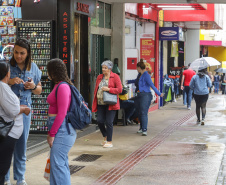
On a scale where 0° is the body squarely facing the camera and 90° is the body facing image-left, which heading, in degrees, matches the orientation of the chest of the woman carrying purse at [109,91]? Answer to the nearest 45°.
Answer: approximately 45°

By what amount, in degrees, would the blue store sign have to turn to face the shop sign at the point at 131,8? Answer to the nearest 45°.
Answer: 0° — it already faces it

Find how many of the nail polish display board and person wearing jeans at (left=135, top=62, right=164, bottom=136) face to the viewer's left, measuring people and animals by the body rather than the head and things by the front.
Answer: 1

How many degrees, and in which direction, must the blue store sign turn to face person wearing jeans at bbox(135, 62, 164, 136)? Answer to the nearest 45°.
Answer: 0° — it already faces them

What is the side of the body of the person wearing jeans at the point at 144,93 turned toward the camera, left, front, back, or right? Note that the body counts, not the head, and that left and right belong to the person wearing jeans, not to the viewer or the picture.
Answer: left

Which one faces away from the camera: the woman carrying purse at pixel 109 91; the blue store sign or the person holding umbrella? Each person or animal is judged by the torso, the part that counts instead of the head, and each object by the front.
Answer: the person holding umbrella

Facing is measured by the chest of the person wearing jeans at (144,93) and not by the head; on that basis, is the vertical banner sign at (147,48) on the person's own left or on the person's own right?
on the person's own right
